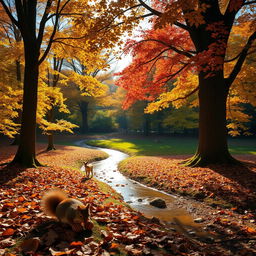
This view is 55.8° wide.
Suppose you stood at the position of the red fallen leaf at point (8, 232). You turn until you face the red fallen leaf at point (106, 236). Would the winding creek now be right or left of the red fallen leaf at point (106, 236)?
left

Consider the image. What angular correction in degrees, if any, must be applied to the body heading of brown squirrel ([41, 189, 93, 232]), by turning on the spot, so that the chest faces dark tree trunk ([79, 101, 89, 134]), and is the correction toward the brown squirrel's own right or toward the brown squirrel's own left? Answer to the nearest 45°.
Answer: approximately 135° to the brown squirrel's own left

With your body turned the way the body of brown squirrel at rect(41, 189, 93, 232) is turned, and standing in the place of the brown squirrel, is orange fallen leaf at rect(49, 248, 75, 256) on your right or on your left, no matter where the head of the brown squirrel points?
on your right

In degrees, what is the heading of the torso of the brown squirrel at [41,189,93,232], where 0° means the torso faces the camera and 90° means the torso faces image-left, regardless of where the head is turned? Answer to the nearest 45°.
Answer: approximately 315°

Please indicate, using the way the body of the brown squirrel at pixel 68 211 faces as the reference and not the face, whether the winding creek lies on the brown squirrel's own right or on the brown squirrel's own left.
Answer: on the brown squirrel's own left

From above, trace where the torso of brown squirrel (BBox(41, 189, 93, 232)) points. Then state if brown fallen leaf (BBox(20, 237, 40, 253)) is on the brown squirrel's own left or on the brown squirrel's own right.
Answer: on the brown squirrel's own right

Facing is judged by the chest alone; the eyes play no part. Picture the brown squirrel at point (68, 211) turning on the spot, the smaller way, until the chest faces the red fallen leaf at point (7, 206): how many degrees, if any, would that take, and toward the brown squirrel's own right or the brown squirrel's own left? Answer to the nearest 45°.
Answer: approximately 180°

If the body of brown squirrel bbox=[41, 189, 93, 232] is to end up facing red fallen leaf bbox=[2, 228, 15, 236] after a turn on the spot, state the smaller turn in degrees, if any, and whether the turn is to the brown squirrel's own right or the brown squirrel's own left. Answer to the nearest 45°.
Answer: approximately 135° to the brown squirrel's own right
